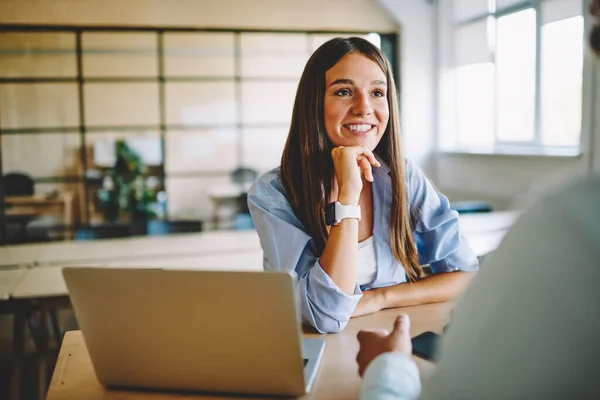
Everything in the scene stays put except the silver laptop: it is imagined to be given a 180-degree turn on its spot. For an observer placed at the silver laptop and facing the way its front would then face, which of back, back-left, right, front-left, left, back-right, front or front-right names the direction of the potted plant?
back

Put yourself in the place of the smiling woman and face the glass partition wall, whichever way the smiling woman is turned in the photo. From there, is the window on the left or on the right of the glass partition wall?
right

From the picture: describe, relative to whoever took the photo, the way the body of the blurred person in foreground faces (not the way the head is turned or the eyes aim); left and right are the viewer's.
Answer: facing away from the viewer and to the left of the viewer

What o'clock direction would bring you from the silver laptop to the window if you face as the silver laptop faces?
The window is roughly at 1 o'clock from the silver laptop.

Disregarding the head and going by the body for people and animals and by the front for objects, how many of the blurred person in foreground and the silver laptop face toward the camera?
0

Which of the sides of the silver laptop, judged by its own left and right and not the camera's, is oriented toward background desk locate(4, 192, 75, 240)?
front

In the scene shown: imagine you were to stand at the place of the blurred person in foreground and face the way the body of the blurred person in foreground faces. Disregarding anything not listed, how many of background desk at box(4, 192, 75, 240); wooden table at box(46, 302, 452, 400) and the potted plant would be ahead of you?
3

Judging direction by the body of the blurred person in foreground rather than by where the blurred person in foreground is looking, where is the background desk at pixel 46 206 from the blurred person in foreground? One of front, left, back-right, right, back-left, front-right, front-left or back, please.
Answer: front

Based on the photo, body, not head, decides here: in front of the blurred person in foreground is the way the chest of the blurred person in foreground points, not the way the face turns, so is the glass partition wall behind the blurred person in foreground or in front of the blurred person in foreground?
in front

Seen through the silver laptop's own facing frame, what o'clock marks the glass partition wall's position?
The glass partition wall is roughly at 12 o'clock from the silver laptop.

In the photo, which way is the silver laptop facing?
away from the camera

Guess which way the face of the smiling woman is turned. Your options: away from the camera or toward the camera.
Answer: toward the camera

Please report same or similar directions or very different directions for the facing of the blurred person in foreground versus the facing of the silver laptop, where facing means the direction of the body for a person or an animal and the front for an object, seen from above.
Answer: same or similar directions

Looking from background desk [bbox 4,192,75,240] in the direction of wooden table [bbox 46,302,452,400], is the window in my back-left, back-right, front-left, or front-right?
front-left
